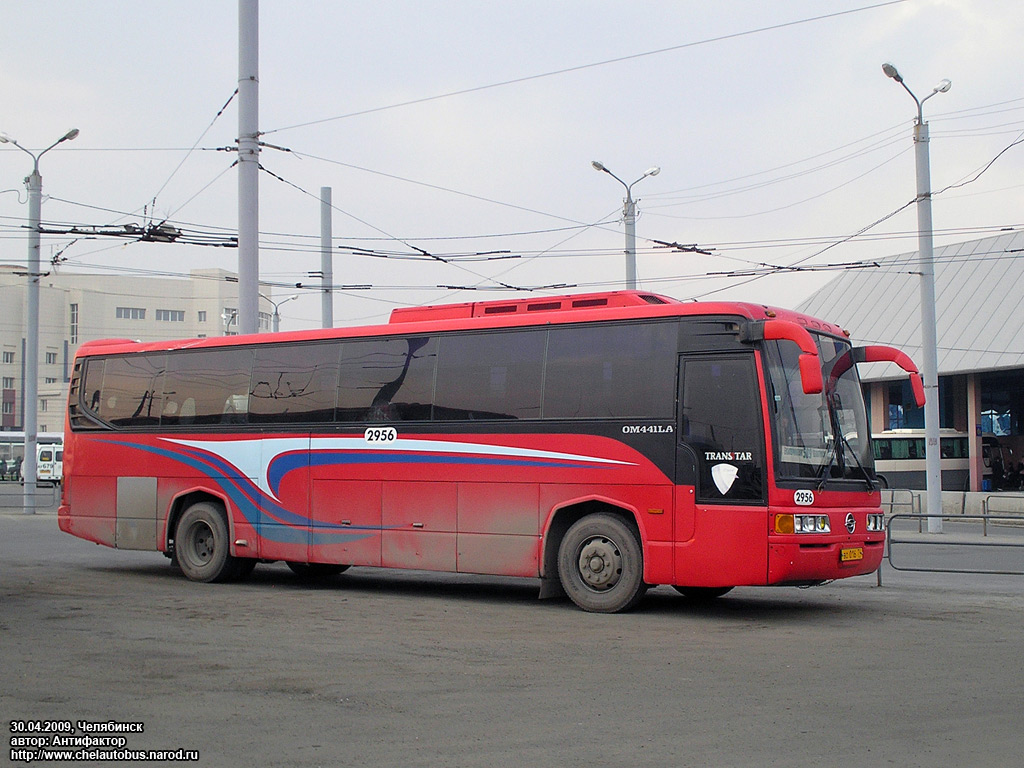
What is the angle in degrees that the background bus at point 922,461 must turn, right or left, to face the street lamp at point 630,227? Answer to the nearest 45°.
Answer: approximately 90° to its right

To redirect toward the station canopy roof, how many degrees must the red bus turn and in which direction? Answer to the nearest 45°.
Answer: approximately 90° to its left

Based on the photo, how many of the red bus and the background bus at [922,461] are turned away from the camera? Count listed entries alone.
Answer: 0

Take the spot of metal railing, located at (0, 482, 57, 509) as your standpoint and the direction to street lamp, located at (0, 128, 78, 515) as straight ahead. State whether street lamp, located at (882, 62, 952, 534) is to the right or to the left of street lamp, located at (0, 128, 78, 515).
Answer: left

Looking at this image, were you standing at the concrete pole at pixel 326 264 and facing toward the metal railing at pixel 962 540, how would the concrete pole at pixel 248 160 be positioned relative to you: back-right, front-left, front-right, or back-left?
front-right

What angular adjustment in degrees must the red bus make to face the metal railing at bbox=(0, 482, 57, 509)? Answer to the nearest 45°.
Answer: approximately 180°

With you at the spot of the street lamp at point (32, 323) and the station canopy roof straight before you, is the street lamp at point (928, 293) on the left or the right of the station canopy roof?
right

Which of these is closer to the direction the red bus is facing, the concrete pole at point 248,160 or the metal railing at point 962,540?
the metal railing

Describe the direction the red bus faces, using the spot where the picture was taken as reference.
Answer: facing the viewer and to the right of the viewer

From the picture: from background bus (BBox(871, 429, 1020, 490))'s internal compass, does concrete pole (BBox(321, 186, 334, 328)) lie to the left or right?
on its right
